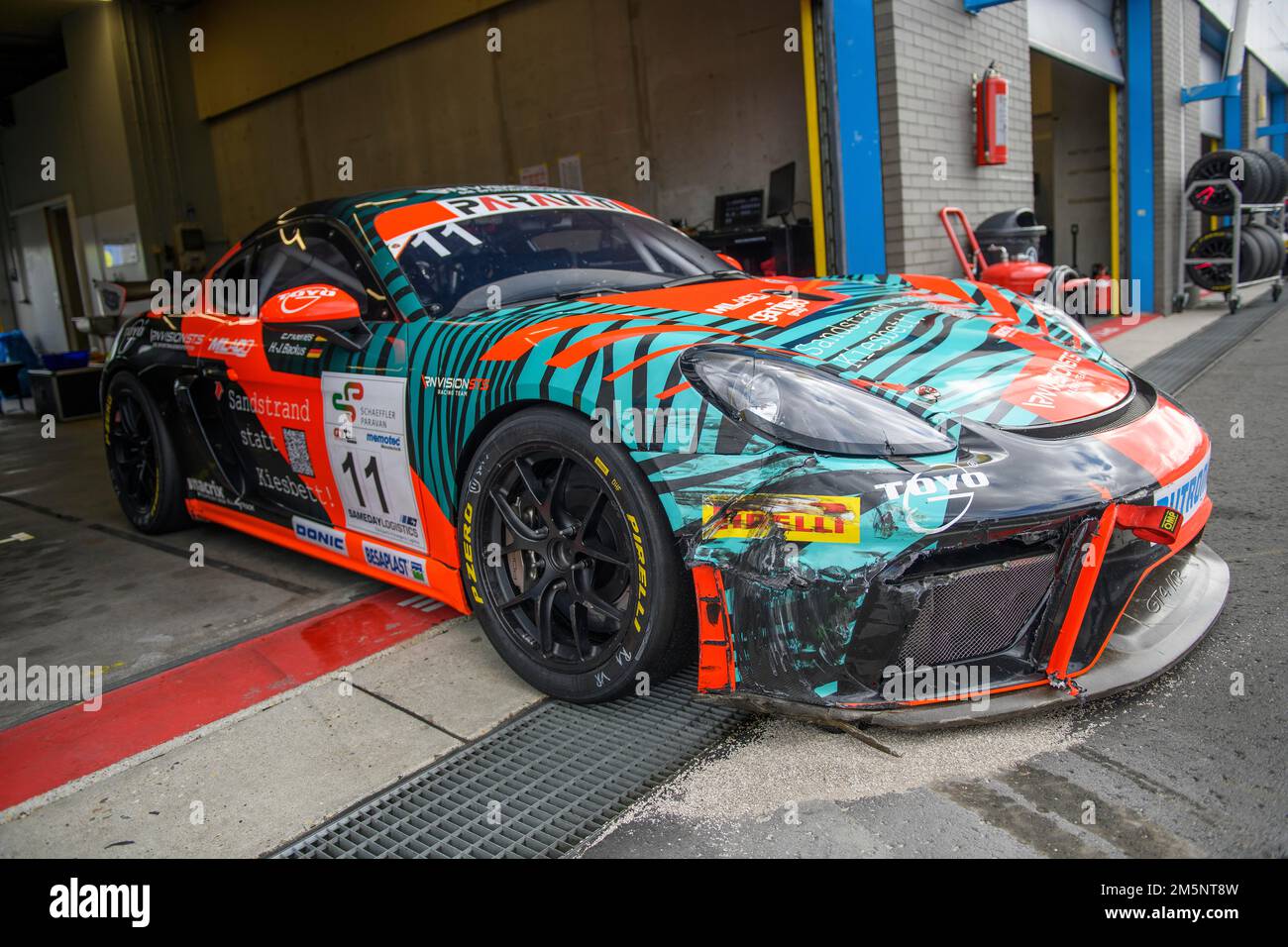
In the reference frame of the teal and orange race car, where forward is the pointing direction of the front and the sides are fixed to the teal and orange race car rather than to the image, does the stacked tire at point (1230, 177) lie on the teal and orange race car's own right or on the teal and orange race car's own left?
on the teal and orange race car's own left

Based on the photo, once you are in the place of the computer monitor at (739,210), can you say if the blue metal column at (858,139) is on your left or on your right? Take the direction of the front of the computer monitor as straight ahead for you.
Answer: on your left

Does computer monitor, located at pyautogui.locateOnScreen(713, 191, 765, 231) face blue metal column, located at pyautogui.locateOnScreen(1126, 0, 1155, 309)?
no

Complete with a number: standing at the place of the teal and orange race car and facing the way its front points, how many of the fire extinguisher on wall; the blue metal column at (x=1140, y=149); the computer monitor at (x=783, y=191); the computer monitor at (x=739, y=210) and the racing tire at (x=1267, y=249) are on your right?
0

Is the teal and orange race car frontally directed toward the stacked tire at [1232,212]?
no

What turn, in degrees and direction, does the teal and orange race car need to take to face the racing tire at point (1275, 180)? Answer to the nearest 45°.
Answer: approximately 90° to its left

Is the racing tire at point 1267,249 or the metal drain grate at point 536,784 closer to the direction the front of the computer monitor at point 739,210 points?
the metal drain grate

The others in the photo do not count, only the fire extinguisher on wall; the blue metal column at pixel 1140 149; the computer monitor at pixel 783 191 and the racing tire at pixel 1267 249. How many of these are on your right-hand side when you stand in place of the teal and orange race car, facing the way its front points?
0

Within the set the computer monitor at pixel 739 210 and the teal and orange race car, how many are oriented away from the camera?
0

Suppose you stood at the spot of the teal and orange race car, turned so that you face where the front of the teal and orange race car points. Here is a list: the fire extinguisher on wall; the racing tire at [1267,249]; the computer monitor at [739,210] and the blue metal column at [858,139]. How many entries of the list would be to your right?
0

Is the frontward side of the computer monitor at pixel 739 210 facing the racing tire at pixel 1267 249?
no

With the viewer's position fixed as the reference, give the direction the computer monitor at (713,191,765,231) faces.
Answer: facing the viewer and to the left of the viewer

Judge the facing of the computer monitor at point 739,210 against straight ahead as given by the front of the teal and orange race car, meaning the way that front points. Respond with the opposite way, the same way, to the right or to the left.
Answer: to the right

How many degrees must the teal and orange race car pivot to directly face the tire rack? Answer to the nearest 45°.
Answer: approximately 90° to its left

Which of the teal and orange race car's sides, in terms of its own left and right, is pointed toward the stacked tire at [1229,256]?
left
